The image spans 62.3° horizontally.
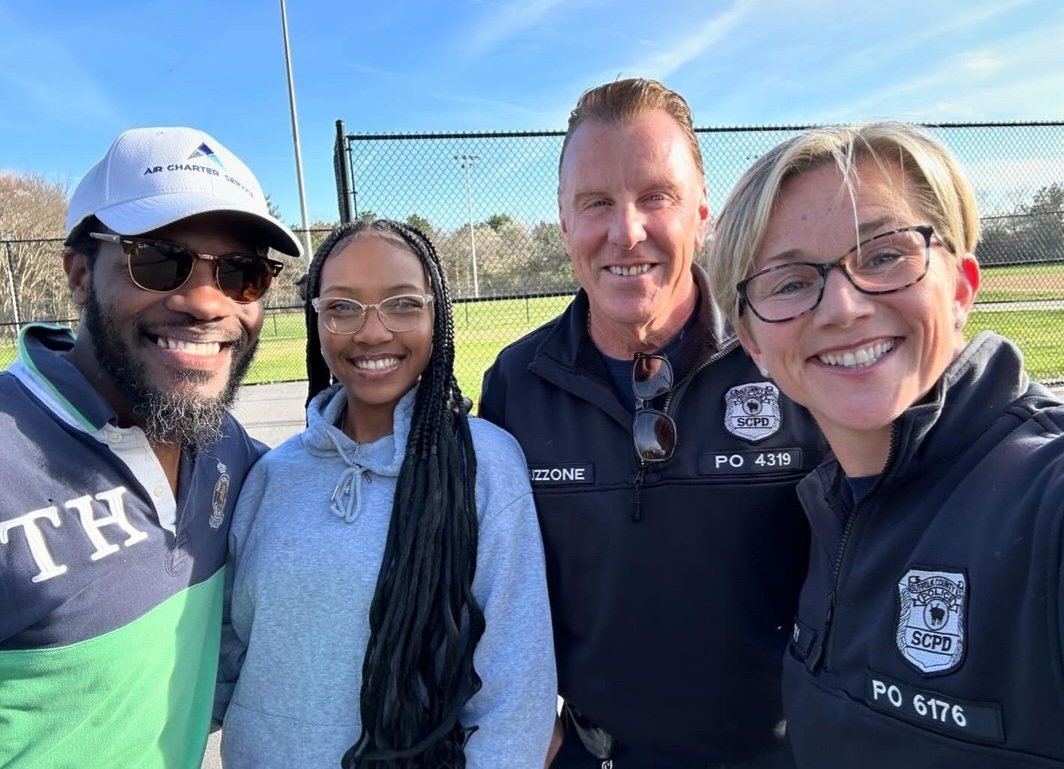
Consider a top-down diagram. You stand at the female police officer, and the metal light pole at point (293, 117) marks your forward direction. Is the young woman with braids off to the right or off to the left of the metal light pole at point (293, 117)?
left

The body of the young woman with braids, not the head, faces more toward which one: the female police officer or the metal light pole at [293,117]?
the female police officer

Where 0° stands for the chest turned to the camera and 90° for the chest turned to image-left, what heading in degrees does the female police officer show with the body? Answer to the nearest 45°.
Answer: approximately 45°

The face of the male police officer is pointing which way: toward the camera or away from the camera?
toward the camera

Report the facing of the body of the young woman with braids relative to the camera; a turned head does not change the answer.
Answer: toward the camera

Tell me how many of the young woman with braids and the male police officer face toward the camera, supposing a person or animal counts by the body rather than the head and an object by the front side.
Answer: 2

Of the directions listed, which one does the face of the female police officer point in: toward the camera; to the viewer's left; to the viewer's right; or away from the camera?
toward the camera

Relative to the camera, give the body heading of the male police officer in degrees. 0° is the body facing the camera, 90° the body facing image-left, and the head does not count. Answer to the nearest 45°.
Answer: approximately 0°

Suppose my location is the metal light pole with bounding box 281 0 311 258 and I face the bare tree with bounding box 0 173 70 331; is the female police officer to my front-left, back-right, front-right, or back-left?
back-left

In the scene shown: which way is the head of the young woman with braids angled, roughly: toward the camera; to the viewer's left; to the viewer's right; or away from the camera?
toward the camera

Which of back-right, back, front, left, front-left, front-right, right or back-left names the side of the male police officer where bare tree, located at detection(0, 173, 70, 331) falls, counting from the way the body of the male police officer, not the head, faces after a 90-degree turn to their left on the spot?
back-left

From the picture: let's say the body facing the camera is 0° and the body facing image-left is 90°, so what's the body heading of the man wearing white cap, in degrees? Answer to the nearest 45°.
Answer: approximately 315°

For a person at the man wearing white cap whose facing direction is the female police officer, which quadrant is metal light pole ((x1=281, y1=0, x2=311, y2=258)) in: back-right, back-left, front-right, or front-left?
back-left

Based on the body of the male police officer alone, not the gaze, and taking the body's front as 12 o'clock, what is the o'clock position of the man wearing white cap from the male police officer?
The man wearing white cap is roughly at 2 o'clock from the male police officer.

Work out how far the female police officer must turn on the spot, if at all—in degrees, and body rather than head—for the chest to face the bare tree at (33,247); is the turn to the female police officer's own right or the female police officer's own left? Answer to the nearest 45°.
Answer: approximately 90° to the female police officer's own right

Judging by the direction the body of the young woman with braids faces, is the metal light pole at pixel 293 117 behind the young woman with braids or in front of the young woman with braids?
behind
